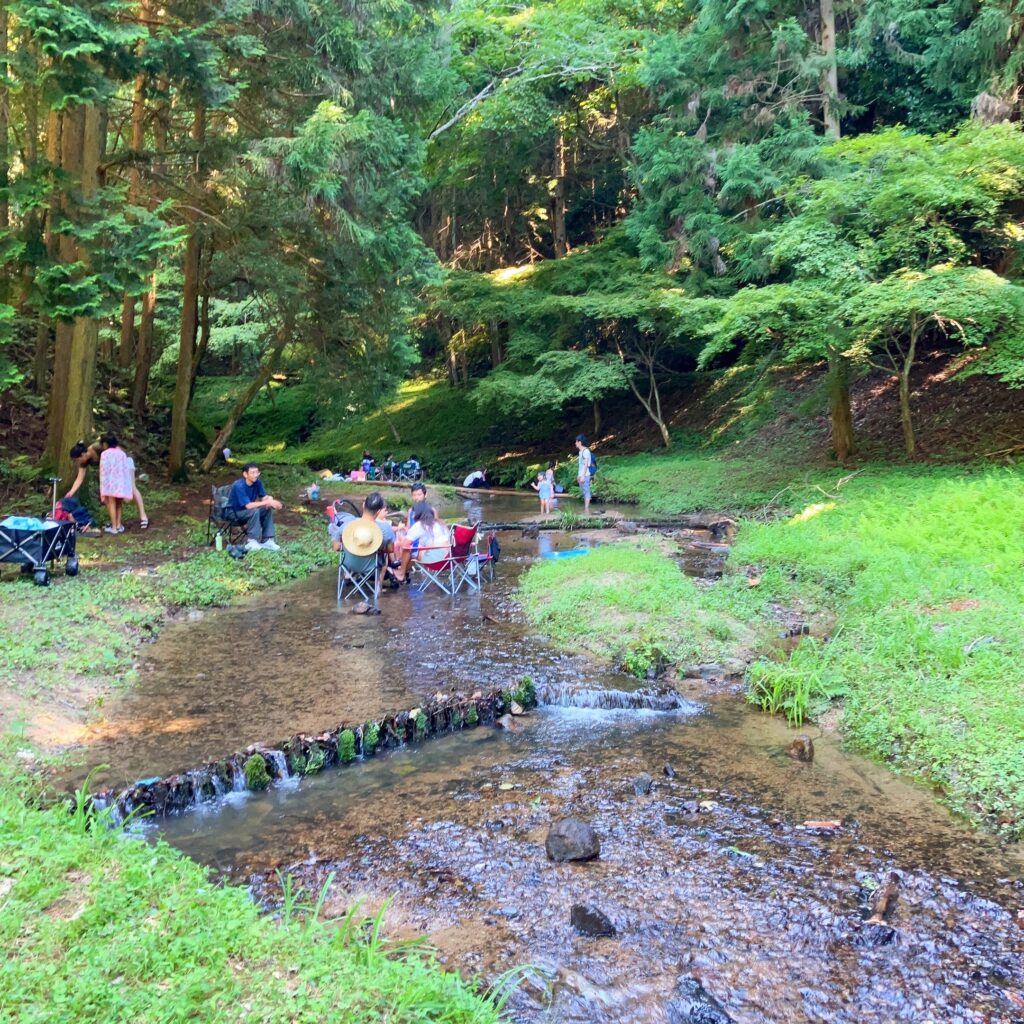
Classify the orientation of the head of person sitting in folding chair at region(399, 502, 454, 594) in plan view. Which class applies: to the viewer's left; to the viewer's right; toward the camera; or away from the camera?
away from the camera

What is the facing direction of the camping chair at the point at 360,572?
away from the camera

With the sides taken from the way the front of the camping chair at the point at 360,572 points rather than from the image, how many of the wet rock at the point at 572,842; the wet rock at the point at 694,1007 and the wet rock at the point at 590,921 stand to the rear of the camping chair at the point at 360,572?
3

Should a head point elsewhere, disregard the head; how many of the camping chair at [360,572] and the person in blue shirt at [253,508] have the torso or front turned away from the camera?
1

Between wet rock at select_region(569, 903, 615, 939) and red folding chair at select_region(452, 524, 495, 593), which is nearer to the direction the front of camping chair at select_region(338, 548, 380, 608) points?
the red folding chair

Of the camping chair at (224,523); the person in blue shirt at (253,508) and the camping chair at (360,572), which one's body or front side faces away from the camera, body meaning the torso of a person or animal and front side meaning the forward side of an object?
the camping chair at (360,572)

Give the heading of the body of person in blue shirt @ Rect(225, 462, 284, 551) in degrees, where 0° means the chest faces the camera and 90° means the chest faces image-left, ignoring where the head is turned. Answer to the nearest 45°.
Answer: approximately 315°

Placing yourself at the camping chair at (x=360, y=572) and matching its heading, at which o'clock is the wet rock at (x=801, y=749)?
The wet rock is roughly at 5 o'clock from the camping chair.

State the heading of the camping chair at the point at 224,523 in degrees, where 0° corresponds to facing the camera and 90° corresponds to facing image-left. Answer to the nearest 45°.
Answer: approximately 315°

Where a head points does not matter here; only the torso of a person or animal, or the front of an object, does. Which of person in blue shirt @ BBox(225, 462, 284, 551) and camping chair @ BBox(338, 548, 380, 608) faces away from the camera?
the camping chair

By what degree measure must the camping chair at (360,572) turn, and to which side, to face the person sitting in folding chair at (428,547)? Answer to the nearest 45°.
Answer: approximately 45° to its right

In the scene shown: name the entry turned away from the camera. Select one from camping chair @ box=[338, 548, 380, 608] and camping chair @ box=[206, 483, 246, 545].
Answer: camping chair @ box=[338, 548, 380, 608]
